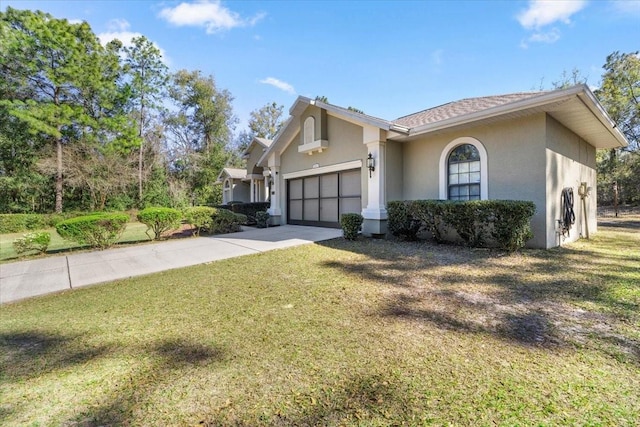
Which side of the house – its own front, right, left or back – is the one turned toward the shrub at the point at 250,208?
right

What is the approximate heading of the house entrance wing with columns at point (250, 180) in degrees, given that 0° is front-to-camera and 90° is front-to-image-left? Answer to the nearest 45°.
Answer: approximately 45°

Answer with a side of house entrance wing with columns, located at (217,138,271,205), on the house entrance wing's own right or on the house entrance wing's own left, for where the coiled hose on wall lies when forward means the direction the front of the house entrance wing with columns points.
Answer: on the house entrance wing's own left

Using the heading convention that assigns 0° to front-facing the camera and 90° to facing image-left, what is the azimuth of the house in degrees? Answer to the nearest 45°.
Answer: approximately 45°

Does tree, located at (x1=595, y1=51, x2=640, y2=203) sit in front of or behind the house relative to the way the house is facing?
behind

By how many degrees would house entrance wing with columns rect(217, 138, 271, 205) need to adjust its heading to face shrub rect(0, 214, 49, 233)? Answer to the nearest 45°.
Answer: approximately 45° to its right

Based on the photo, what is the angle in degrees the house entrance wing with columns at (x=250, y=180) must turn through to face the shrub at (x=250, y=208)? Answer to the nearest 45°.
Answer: approximately 45° to its left

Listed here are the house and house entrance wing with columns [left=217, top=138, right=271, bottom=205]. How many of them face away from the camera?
0

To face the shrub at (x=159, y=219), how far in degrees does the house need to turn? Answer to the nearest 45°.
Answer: approximately 45° to its right

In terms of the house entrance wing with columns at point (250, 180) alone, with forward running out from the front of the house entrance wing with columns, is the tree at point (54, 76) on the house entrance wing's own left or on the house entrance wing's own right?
on the house entrance wing's own right
